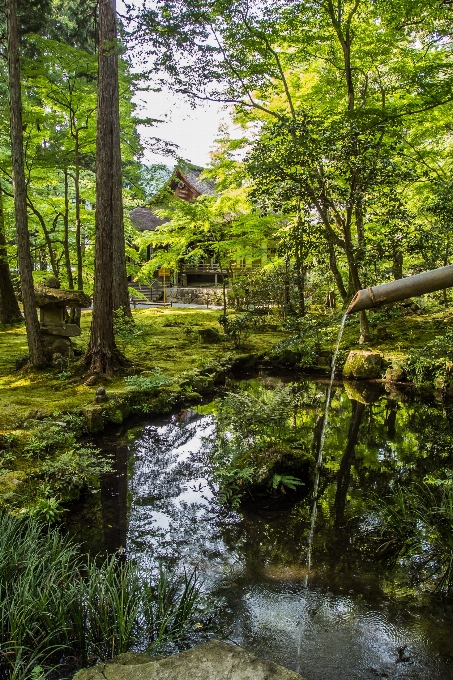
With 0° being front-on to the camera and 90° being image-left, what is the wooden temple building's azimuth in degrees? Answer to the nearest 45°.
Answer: approximately 45°

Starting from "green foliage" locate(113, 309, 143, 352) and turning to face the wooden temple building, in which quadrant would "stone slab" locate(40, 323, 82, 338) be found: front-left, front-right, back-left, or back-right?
back-left

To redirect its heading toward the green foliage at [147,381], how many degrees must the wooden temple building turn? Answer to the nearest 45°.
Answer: approximately 45° to its left

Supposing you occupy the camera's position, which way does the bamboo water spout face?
facing to the left of the viewer

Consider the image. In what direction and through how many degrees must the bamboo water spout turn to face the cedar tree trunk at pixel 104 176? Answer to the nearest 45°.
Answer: approximately 45° to its right
